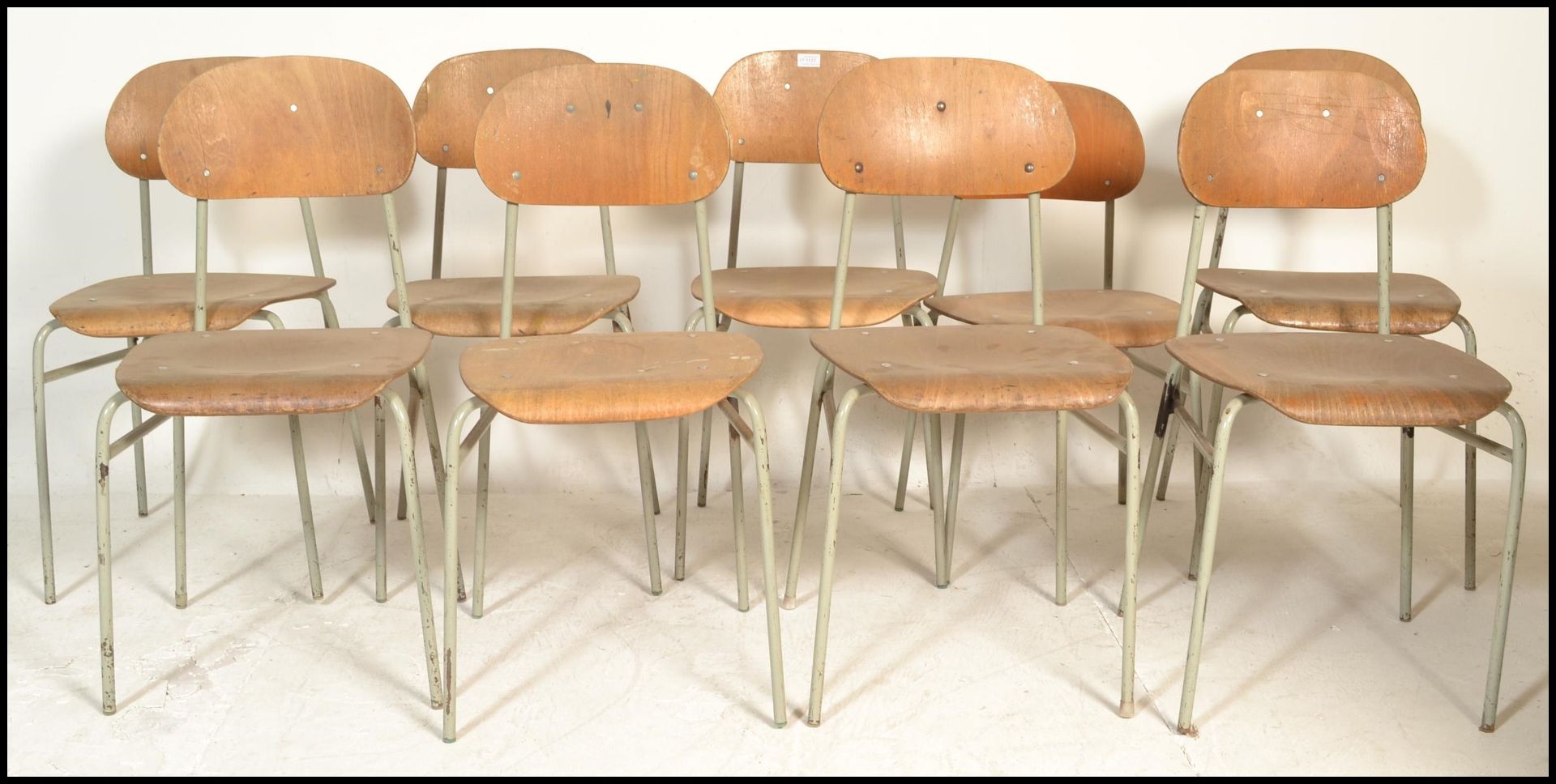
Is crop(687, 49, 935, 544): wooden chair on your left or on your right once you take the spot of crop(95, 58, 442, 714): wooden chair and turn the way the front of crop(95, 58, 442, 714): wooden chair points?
on your left

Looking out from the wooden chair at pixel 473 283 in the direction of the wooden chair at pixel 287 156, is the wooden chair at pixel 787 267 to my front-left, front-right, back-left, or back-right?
back-left

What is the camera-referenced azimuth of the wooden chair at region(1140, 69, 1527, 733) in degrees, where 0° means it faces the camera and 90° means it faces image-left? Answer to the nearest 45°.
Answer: approximately 0°

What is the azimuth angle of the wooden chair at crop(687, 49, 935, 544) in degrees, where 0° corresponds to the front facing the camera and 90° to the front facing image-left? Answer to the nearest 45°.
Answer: approximately 0°

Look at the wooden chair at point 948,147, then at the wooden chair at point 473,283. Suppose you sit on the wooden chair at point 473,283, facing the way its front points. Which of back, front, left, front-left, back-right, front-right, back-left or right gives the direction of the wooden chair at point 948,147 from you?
front-left
